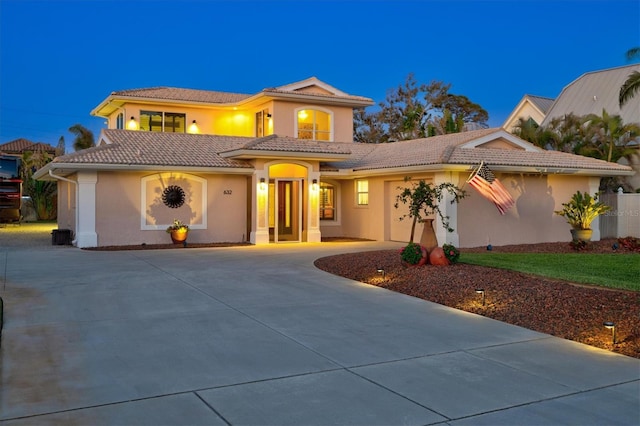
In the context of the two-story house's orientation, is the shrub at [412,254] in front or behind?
in front

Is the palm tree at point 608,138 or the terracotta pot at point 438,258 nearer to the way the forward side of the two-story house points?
the terracotta pot

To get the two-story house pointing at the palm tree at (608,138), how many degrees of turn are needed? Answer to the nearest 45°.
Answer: approximately 135° to its left

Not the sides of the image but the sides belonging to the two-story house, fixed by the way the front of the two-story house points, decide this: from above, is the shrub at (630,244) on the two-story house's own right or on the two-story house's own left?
on the two-story house's own left

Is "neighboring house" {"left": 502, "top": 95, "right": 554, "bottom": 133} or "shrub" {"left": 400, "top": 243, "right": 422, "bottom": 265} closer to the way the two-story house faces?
the shrub

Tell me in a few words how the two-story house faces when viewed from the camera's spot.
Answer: facing the viewer

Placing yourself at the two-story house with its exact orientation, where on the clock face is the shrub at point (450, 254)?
The shrub is roughly at 11 o'clock from the two-story house.
